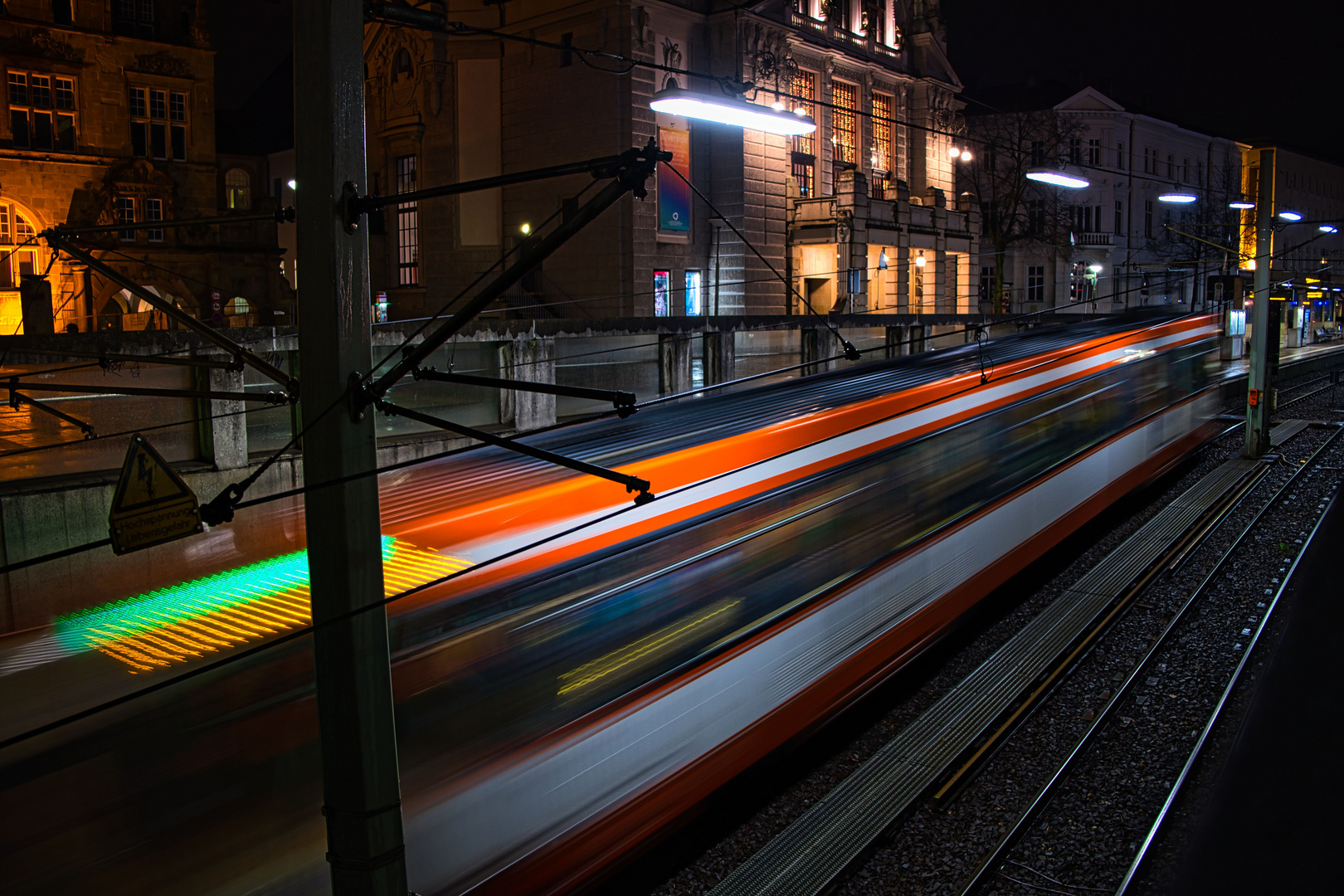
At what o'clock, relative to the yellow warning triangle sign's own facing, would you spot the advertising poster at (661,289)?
The advertising poster is roughly at 7 o'clock from the yellow warning triangle sign.

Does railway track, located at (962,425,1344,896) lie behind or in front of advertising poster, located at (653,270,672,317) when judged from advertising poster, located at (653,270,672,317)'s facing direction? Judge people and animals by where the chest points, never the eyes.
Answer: in front

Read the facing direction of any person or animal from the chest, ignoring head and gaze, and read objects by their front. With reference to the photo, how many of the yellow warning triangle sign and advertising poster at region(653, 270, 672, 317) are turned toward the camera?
2

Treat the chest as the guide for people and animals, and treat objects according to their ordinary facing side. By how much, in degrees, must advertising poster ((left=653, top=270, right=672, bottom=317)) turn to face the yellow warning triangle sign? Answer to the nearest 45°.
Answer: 0° — it already faces it

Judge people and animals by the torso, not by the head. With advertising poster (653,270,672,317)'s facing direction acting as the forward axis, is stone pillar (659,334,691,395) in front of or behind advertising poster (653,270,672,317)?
in front

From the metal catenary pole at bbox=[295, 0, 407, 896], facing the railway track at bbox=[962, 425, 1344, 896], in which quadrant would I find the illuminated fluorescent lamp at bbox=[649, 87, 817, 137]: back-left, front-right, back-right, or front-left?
front-left

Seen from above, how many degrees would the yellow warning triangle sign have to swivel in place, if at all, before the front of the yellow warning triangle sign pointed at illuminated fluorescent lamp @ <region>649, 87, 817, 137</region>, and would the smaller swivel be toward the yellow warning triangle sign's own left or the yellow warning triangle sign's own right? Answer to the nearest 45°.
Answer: approximately 135° to the yellow warning triangle sign's own left

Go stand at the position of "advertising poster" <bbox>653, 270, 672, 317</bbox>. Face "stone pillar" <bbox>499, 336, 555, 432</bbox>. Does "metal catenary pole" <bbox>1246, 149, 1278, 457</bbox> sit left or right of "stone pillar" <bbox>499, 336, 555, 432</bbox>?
left

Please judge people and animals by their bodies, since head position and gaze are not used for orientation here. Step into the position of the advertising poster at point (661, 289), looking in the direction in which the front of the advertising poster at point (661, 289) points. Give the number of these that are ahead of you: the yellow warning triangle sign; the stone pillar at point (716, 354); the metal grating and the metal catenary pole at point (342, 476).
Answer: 4

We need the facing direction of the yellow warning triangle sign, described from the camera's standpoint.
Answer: facing the viewer

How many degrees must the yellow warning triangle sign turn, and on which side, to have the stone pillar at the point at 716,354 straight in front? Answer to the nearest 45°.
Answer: approximately 135° to its left

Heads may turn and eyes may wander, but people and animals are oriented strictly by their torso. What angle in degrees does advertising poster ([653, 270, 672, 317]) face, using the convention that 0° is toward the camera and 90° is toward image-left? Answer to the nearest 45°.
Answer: approximately 0°

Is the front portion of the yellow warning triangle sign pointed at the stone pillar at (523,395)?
no

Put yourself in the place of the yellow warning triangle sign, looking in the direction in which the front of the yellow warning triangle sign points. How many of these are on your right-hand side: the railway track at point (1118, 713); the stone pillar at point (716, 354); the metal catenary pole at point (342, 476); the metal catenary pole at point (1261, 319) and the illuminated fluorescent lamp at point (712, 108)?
0

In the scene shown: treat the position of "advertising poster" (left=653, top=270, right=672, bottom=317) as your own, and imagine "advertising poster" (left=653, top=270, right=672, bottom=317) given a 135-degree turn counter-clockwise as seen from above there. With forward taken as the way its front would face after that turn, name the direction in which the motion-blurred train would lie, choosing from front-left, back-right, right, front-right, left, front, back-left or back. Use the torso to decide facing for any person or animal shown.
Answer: back-right

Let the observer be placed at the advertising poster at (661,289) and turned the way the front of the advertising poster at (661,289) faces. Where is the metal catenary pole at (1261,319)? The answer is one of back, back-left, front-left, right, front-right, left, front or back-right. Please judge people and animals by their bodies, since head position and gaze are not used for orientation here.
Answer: front-left
